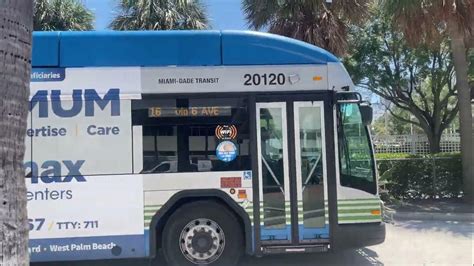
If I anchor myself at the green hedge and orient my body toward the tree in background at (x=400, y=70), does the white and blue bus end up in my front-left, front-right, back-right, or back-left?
back-left

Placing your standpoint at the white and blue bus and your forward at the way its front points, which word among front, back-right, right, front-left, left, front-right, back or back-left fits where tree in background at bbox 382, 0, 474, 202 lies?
front-left

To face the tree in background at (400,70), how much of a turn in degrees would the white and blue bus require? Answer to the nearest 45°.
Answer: approximately 45° to its left

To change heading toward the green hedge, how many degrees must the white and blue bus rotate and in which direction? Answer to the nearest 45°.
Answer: approximately 45° to its left

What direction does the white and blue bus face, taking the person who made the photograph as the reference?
facing to the right of the viewer
